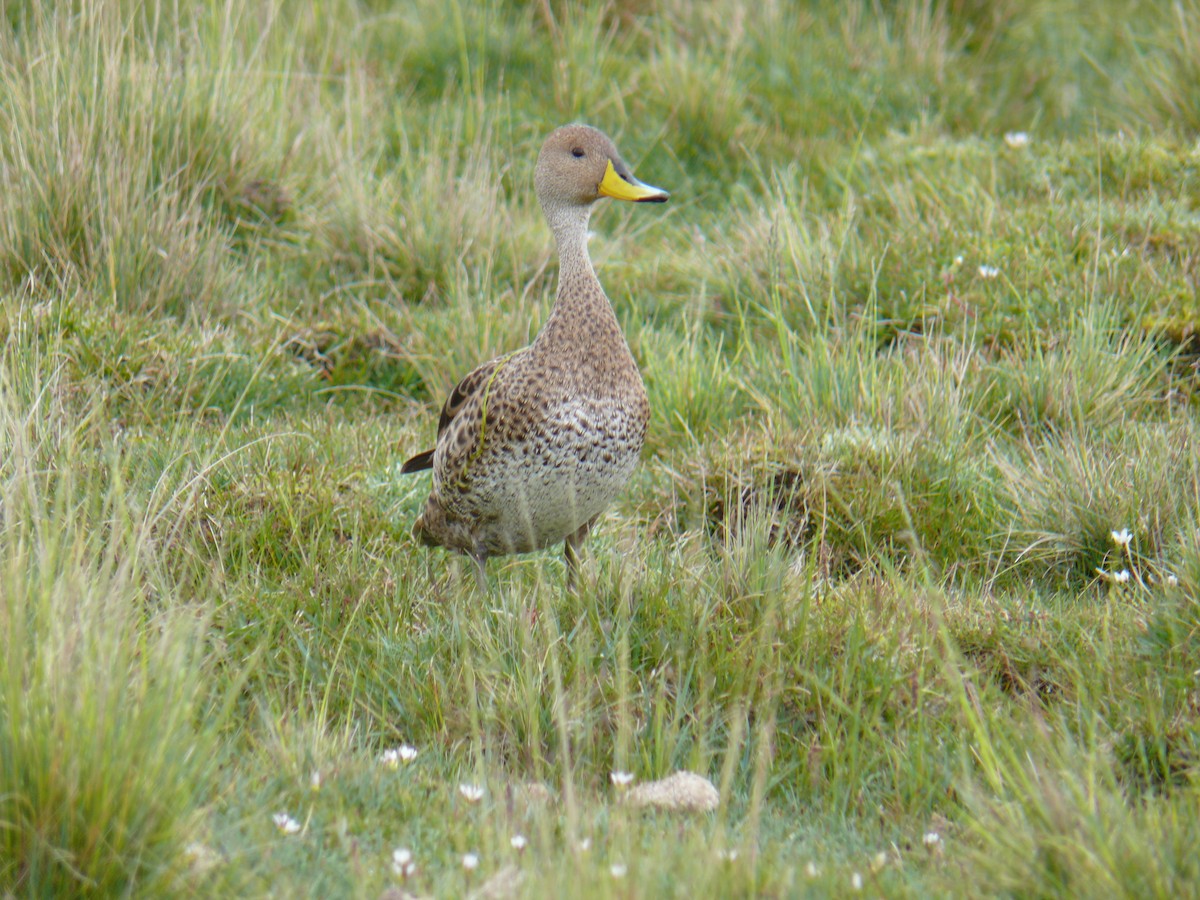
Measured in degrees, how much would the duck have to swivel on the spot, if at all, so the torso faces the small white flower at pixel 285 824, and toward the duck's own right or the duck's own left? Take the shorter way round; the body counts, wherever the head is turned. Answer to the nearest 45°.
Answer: approximately 45° to the duck's own right

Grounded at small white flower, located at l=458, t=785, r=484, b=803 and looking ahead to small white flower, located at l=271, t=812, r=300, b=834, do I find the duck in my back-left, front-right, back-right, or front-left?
back-right

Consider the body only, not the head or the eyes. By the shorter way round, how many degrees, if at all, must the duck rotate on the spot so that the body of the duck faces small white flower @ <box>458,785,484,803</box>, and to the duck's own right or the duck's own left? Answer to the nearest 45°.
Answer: approximately 45° to the duck's own right

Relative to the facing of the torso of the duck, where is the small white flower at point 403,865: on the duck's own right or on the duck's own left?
on the duck's own right

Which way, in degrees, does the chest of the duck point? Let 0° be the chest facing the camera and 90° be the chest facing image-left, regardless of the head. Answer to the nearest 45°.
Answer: approximately 315°
